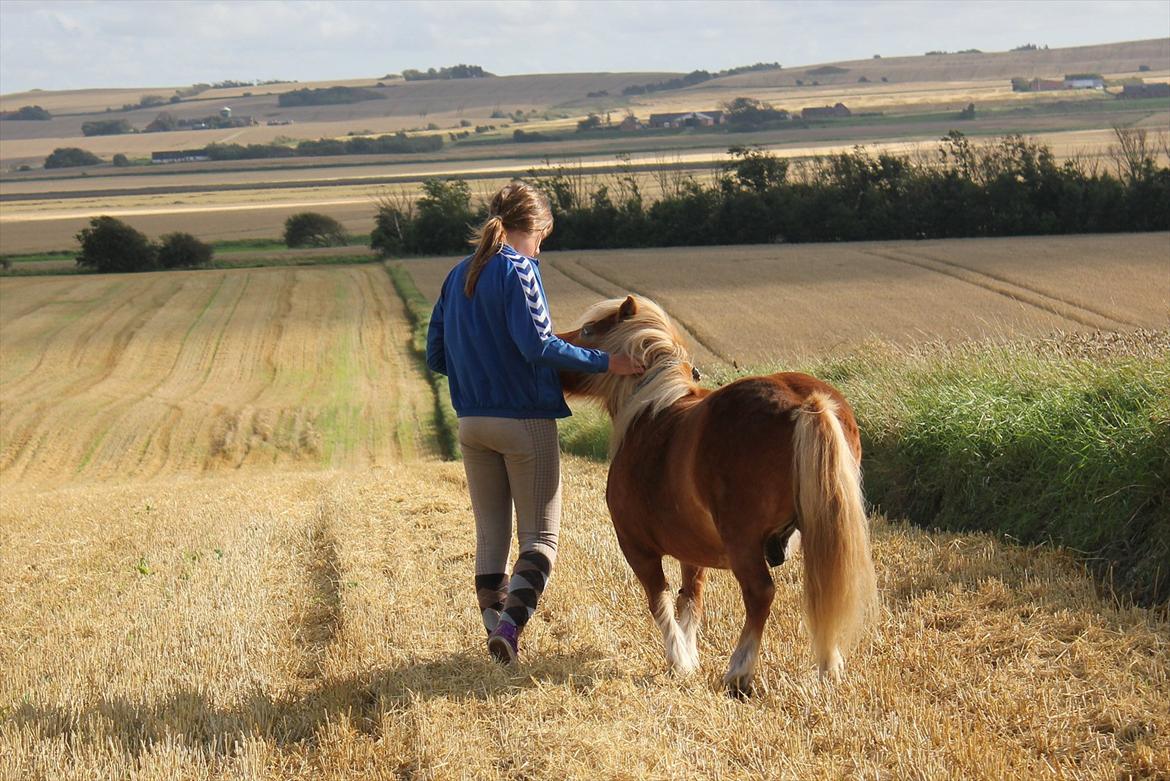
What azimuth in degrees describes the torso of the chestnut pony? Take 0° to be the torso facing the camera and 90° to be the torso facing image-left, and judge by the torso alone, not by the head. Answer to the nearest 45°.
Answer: approximately 135°

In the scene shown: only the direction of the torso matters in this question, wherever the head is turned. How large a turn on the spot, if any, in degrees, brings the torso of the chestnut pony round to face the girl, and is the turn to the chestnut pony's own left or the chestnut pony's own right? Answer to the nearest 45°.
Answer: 0° — it already faces them

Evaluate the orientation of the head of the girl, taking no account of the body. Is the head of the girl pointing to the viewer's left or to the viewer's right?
to the viewer's right
